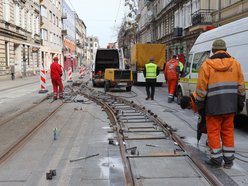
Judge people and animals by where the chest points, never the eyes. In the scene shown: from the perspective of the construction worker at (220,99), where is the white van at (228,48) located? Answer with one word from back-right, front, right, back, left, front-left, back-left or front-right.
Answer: front

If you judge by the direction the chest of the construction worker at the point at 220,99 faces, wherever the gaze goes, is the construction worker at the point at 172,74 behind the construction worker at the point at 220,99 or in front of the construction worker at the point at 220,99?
in front

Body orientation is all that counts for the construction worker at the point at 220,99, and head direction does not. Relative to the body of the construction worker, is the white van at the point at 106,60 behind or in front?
in front

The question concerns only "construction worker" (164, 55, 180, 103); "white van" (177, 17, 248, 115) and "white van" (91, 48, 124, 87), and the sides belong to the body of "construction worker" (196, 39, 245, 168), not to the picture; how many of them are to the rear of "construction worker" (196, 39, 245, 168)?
0

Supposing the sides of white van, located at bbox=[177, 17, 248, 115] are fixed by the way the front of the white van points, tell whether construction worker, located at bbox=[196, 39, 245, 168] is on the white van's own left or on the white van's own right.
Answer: on the white van's own left

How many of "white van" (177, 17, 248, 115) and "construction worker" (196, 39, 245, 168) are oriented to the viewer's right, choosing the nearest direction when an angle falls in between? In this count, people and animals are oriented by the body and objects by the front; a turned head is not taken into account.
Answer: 0
